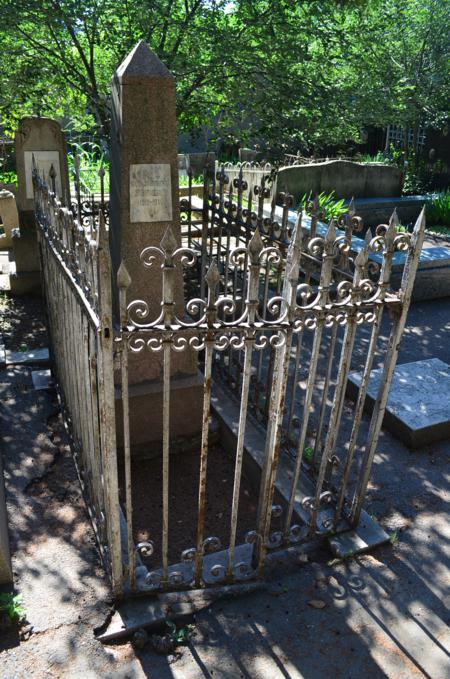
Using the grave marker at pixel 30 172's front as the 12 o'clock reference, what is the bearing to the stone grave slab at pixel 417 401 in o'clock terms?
The stone grave slab is roughly at 11 o'clock from the grave marker.

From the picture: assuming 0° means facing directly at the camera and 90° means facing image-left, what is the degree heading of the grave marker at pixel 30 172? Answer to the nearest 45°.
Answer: approximately 0°

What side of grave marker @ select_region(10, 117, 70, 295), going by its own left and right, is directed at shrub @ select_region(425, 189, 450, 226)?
left

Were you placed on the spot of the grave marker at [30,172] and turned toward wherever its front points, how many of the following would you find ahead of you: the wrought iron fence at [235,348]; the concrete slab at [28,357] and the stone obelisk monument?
3

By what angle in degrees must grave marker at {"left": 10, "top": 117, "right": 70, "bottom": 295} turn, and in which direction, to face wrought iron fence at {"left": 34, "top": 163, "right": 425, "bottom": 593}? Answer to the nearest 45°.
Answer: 0° — it already faces it

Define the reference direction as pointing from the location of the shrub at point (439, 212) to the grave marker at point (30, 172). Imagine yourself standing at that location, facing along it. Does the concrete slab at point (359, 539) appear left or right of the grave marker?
left

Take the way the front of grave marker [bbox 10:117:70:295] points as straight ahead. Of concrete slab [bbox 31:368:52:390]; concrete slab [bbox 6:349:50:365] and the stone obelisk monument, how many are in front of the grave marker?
3
